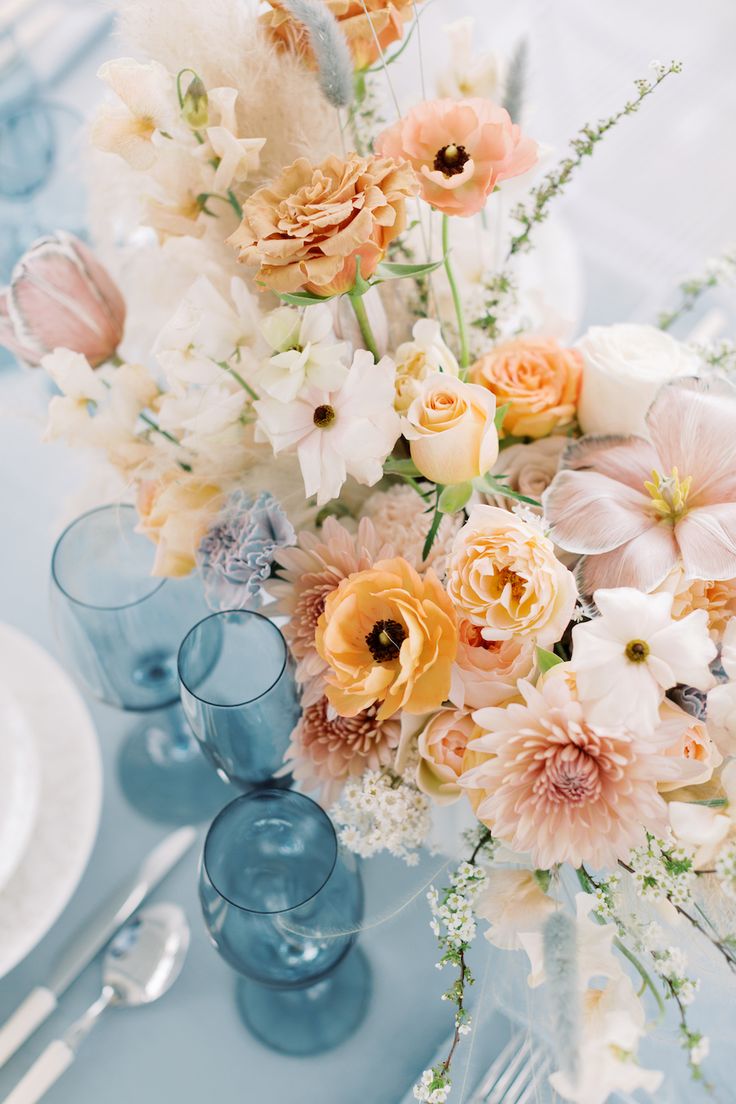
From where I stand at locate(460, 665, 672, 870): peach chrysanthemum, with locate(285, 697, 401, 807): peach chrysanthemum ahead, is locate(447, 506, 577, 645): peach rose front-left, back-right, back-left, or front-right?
front-right

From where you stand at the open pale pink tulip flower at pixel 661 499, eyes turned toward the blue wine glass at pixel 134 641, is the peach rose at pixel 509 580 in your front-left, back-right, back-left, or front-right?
front-left

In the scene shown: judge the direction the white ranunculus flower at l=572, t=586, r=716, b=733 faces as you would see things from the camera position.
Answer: facing the viewer

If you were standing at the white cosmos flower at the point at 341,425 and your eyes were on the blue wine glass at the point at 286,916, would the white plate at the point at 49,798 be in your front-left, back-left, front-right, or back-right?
front-right

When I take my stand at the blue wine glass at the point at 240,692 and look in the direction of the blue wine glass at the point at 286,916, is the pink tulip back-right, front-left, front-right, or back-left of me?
back-right
